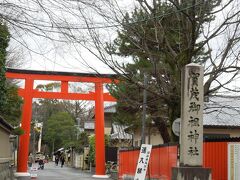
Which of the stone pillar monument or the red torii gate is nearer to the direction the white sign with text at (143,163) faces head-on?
the stone pillar monument

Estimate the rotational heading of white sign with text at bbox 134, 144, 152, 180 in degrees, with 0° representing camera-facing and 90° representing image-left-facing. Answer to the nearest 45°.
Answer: approximately 0°

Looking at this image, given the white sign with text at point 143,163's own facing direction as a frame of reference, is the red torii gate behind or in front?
behind
